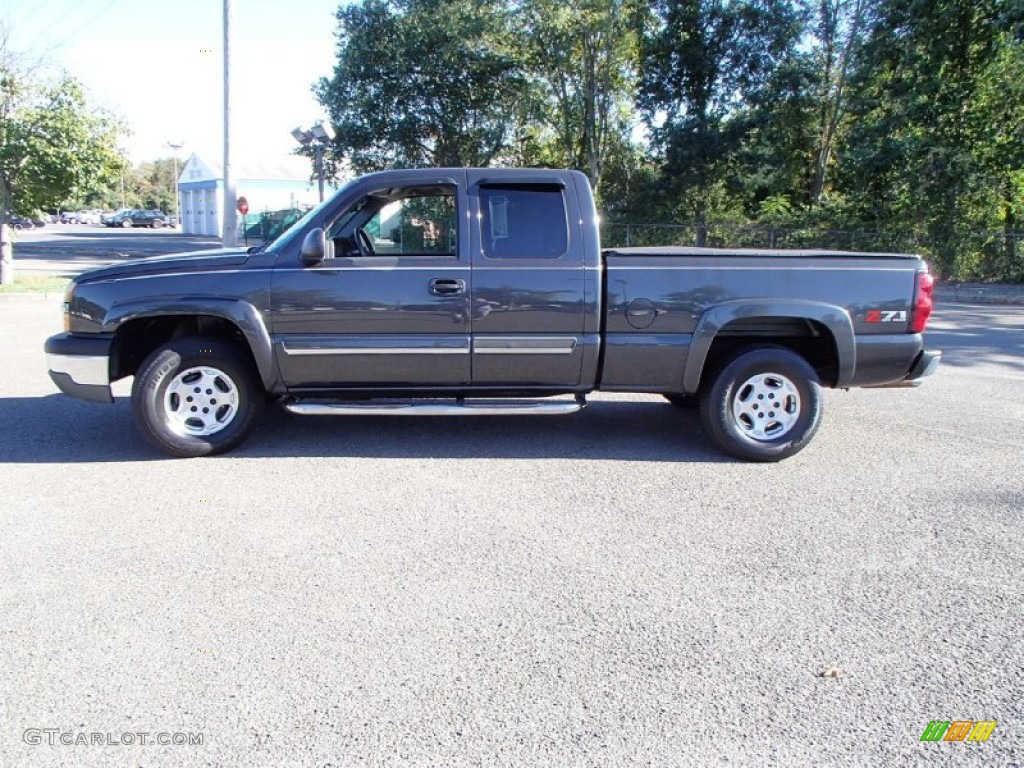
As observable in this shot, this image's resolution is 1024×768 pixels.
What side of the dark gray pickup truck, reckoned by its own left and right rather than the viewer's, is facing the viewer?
left

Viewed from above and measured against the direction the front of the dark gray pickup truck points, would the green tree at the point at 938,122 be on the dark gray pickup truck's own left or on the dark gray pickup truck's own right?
on the dark gray pickup truck's own right

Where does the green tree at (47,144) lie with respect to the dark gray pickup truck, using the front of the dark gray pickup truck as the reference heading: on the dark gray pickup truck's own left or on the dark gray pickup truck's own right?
on the dark gray pickup truck's own right

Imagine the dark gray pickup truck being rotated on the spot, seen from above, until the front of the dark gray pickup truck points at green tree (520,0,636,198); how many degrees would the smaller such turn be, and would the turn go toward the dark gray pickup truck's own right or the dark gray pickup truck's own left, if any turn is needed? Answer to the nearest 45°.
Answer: approximately 90° to the dark gray pickup truck's own right

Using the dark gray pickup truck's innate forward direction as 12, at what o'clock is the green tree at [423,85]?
The green tree is roughly at 3 o'clock from the dark gray pickup truck.
